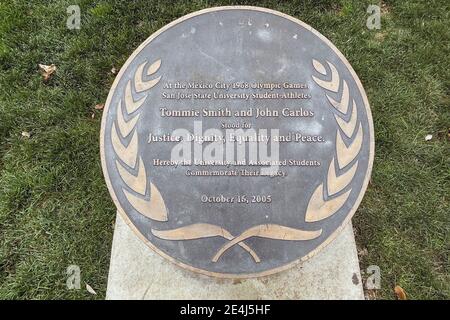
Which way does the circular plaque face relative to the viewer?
toward the camera
